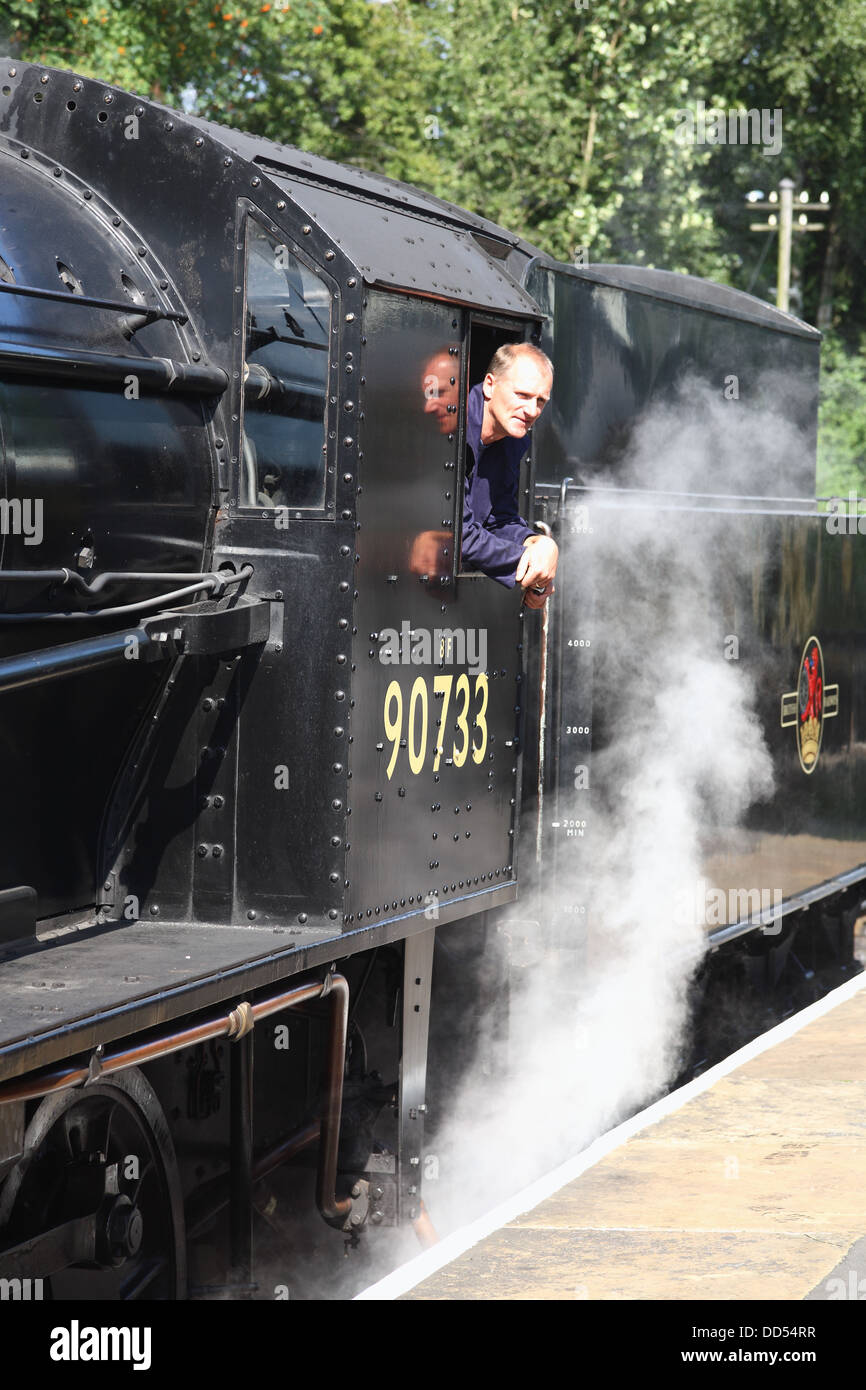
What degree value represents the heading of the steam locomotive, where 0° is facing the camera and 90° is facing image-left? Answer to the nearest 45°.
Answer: approximately 45°

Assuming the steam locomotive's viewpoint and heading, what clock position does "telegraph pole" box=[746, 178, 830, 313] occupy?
The telegraph pole is roughly at 5 o'clock from the steam locomotive.
